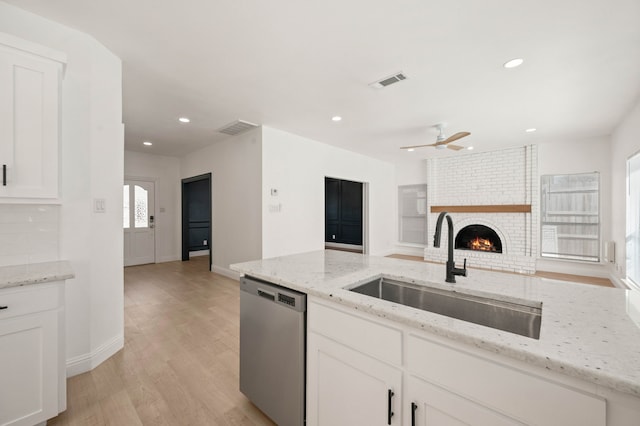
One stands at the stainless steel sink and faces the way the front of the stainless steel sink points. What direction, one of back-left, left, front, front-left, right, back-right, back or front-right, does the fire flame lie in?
back-right

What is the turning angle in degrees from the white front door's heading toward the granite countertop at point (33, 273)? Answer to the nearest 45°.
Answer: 0° — it already faces it

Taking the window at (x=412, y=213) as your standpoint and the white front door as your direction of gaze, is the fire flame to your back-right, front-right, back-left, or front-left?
back-left

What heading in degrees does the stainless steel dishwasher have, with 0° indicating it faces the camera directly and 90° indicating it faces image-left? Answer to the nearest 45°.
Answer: approximately 45°

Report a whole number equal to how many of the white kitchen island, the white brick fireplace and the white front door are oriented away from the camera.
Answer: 0

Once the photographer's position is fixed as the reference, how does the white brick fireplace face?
facing the viewer and to the left of the viewer

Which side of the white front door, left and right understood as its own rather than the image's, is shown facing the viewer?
front

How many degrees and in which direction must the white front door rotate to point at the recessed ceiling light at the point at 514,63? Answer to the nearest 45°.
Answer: approximately 45° to its left
